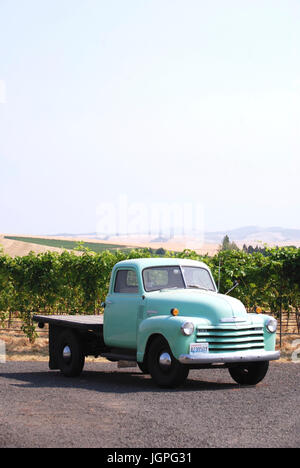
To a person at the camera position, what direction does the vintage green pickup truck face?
facing the viewer and to the right of the viewer
